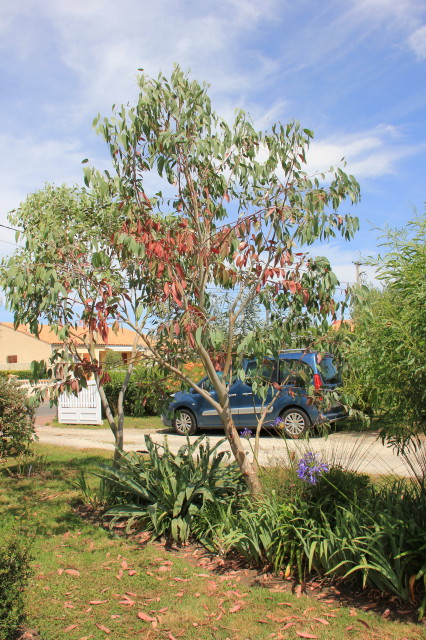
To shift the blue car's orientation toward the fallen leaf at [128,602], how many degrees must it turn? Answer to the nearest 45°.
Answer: approximately 135° to its left

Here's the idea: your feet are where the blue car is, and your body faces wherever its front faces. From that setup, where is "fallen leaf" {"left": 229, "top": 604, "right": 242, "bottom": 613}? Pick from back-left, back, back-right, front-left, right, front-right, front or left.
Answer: back-left

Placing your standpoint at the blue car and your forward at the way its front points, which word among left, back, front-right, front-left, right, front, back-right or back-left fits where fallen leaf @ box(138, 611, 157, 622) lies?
back-left

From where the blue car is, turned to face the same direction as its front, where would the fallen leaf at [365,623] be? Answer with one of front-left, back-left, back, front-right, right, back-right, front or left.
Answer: back-left

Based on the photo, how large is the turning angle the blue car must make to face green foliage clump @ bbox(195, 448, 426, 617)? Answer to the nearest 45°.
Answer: approximately 135° to its left

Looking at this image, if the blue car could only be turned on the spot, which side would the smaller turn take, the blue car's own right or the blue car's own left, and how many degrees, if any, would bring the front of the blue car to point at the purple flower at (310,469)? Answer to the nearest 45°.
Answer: approximately 135° to the blue car's own left

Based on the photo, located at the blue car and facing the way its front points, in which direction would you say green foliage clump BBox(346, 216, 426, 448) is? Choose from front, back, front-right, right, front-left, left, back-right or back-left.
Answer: back-left

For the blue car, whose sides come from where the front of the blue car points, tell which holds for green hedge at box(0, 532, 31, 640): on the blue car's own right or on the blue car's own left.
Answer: on the blue car's own left

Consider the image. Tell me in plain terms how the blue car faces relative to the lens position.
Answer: facing away from the viewer and to the left of the viewer

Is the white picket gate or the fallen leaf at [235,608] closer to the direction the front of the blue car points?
the white picket gate
